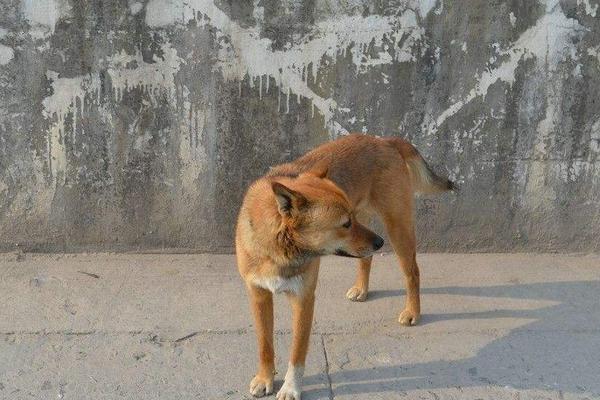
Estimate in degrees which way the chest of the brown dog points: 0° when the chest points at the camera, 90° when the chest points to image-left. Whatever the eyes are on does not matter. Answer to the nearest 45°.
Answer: approximately 45°
